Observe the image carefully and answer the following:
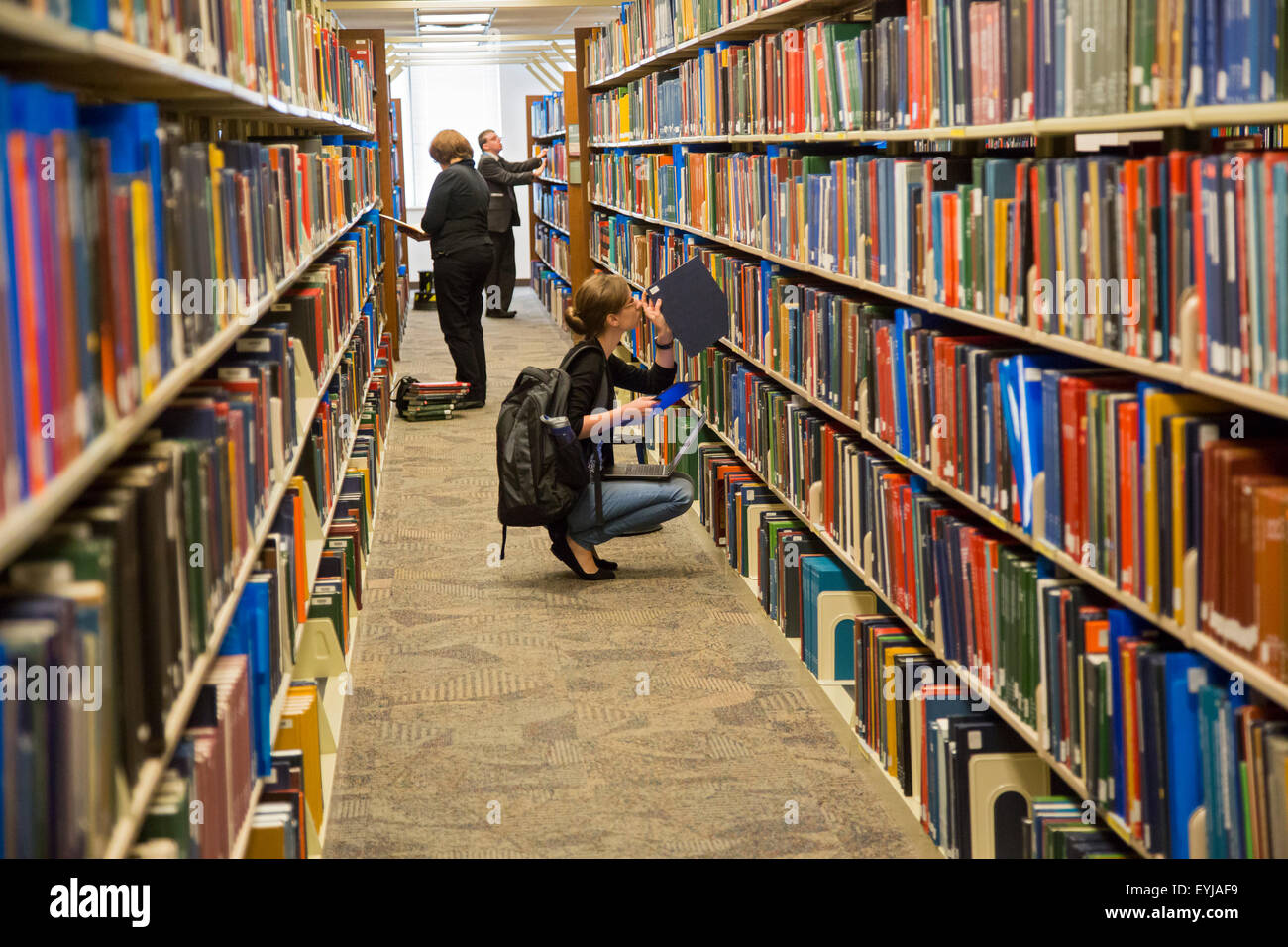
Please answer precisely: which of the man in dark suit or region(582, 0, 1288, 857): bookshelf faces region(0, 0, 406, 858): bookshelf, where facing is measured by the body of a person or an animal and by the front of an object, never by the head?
region(582, 0, 1288, 857): bookshelf

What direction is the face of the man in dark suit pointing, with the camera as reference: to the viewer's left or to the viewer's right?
to the viewer's right

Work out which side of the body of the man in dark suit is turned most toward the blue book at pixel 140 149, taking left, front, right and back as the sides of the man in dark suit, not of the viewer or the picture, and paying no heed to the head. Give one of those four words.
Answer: right

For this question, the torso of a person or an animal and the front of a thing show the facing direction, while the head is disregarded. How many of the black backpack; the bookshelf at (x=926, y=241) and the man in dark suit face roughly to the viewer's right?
1

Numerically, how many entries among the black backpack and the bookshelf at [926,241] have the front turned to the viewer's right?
0

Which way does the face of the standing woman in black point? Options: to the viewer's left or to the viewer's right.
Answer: to the viewer's left

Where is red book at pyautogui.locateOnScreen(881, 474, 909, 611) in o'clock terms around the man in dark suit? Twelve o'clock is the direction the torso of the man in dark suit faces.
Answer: The red book is roughly at 3 o'clock from the man in dark suit.

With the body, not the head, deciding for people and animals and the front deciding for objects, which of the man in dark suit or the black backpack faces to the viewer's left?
the black backpack

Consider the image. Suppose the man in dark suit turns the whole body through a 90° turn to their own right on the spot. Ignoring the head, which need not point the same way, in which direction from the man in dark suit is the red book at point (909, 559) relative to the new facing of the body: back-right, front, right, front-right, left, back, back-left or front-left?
front

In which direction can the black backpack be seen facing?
to the viewer's left

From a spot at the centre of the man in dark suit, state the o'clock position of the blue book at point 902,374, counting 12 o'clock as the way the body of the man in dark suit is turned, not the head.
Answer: The blue book is roughly at 3 o'clock from the man in dark suit.

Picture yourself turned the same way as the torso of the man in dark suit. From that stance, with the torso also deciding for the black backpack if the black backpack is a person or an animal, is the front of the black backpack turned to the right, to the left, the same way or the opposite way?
the opposite way

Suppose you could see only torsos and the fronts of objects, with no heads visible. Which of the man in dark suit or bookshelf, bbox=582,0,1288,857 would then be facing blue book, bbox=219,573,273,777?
the bookshelf

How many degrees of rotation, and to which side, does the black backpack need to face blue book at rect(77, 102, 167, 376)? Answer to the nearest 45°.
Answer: approximately 90° to its left

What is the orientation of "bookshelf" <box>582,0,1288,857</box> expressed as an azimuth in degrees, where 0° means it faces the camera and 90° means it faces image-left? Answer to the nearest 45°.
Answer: approximately 45°

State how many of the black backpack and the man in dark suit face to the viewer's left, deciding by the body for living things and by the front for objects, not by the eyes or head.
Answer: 1

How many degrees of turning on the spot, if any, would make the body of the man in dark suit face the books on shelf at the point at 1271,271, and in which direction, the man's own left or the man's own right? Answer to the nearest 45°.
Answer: approximately 90° to the man's own right

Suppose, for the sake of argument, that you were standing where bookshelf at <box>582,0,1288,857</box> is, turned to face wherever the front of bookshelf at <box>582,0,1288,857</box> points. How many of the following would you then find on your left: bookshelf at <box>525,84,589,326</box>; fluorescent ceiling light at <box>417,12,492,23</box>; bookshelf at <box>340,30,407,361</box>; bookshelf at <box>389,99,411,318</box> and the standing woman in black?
0

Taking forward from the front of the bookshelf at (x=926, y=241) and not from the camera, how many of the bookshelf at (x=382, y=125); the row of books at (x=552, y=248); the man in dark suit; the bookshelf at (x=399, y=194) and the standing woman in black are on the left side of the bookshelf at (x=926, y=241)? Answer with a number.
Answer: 0

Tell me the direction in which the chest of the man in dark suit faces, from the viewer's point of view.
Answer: to the viewer's right
